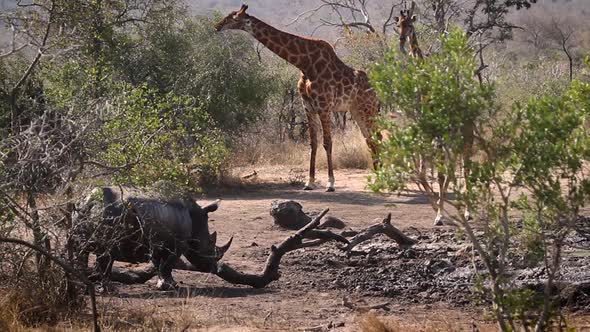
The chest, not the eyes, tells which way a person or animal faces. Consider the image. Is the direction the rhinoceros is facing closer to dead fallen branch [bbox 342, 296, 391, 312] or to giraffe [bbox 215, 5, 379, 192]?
the dead fallen branch

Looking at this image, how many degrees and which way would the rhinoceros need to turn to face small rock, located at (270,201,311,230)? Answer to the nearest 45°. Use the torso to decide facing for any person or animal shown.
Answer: approximately 45° to its left

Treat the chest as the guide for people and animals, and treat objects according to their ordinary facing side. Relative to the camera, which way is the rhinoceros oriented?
to the viewer's right

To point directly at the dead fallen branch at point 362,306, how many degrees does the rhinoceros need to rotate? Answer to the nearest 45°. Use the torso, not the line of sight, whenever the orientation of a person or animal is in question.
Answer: approximately 45° to its right
